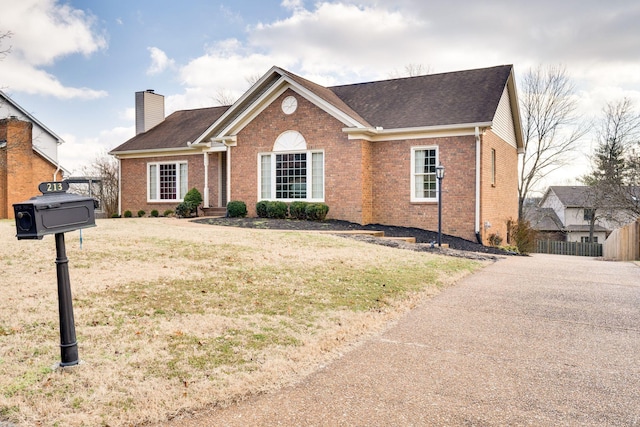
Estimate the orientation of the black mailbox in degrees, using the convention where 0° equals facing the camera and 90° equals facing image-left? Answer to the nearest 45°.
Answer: approximately 45°

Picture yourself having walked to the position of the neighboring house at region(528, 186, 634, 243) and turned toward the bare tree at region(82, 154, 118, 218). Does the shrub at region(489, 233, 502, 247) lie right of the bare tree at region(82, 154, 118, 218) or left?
left

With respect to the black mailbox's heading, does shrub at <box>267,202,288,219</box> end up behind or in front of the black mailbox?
behind

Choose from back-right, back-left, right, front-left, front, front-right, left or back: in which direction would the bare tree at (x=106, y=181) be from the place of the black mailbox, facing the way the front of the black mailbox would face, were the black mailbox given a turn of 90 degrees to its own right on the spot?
front-right

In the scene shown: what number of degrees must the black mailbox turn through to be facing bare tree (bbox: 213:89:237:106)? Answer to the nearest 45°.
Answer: approximately 135° to its right

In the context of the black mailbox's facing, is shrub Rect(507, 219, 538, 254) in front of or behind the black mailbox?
behind

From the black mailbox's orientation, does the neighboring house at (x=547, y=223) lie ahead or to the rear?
to the rear

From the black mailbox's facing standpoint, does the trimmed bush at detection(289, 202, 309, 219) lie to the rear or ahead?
to the rear
